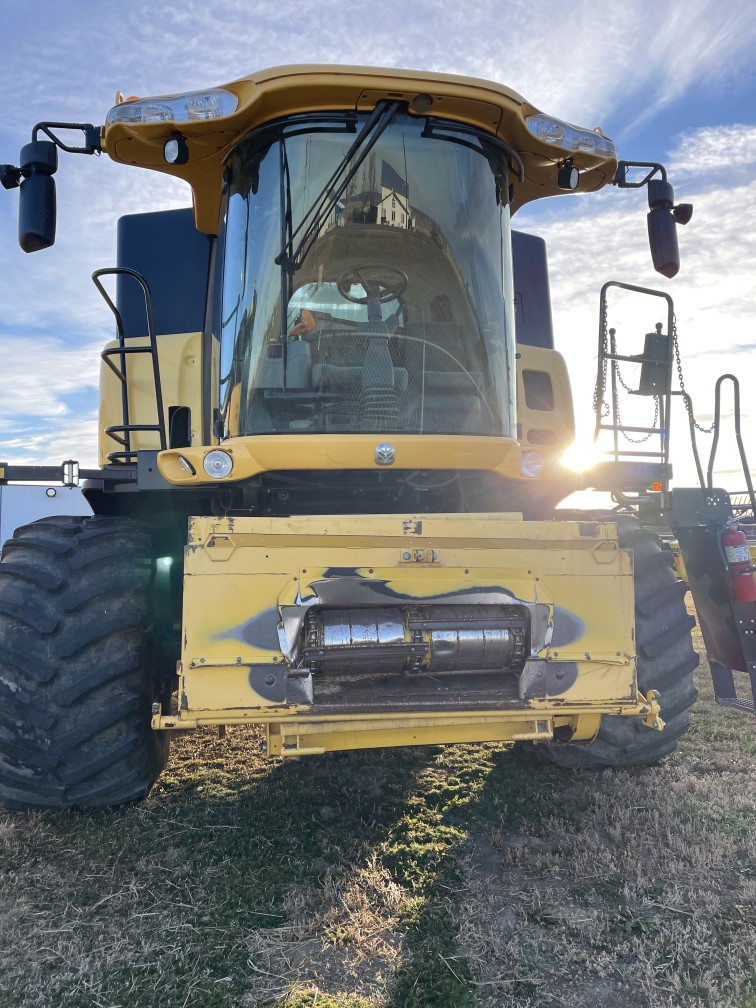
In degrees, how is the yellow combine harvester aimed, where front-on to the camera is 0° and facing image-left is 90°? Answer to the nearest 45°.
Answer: approximately 0°
